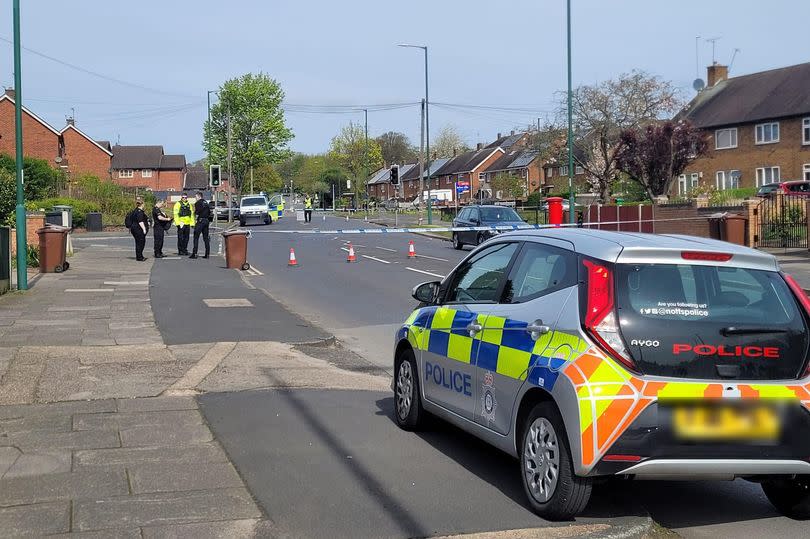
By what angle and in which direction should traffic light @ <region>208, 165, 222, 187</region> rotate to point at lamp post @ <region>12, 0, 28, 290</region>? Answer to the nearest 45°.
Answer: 0° — it already faces it

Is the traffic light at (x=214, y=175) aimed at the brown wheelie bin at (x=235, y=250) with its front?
yes

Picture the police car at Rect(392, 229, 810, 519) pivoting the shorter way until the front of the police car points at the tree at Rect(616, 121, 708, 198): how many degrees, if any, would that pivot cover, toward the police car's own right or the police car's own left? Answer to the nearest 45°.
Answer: approximately 45° to the police car's own right

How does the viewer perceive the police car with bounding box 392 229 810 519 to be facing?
facing away from the viewer and to the left of the viewer

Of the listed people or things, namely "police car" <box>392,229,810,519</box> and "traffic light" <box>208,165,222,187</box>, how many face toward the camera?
1

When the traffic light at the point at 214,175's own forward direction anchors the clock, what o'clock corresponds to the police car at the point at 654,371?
The police car is roughly at 12 o'clock from the traffic light.
